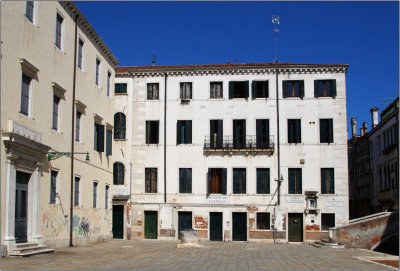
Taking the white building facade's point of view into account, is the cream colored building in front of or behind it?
in front

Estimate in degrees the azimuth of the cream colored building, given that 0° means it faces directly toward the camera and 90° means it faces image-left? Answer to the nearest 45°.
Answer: approximately 315°

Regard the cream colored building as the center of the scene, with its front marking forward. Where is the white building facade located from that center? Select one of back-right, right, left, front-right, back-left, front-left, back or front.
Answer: left

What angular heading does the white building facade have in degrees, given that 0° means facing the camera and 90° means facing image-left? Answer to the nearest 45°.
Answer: approximately 0°

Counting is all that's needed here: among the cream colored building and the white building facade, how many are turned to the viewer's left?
0
